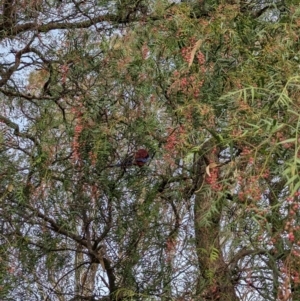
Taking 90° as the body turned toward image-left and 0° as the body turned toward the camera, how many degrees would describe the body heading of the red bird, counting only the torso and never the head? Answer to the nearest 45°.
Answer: approximately 270°
